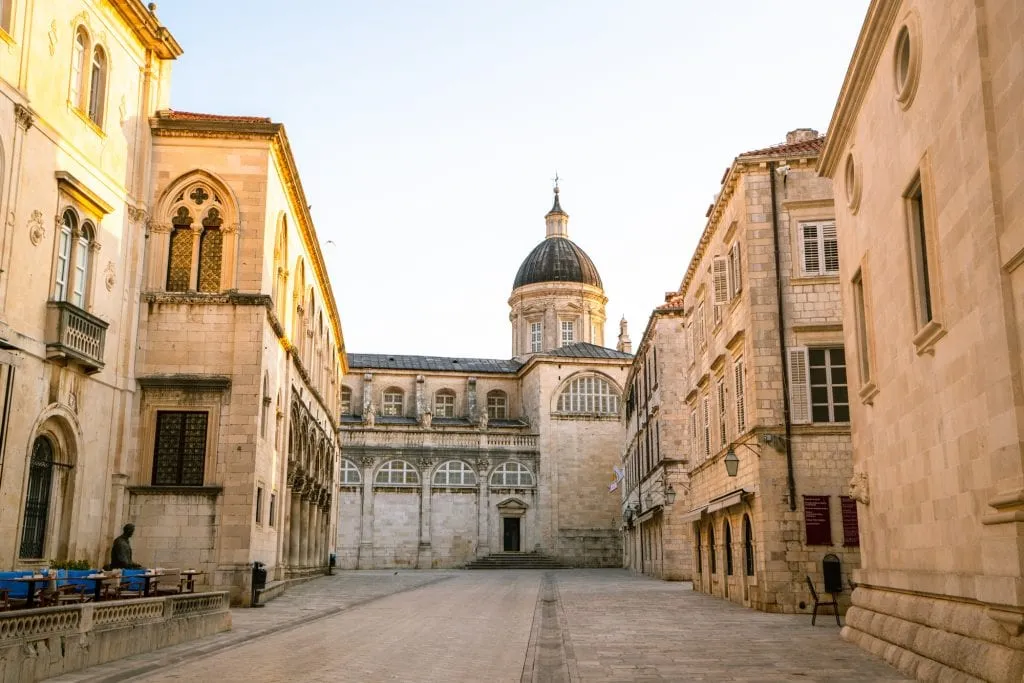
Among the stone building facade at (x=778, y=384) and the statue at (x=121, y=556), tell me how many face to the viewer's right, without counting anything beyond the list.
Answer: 1

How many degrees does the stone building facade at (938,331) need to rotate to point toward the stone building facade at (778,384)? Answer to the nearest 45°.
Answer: approximately 135° to its right

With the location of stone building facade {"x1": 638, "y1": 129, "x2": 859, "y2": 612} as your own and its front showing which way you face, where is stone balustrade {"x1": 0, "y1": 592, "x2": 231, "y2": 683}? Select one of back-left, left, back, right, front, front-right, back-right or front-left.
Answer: front

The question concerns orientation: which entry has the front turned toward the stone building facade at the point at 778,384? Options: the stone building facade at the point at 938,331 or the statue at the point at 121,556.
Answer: the statue

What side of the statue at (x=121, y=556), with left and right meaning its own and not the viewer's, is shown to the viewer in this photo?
right

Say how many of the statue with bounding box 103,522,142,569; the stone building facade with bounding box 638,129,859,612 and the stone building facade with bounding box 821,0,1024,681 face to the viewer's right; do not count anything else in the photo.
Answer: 1

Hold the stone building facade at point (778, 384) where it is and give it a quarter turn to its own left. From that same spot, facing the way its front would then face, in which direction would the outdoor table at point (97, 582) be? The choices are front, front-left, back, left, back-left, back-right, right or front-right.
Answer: right

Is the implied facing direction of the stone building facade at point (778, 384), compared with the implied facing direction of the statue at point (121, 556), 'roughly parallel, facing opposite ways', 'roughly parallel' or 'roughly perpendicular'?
roughly parallel, facing opposite ways

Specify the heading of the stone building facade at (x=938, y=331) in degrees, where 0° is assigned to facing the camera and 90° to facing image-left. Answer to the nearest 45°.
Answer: approximately 45°

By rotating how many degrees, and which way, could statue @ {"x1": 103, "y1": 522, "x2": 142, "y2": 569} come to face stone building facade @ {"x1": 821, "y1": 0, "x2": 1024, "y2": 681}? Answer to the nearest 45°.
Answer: approximately 45° to its right

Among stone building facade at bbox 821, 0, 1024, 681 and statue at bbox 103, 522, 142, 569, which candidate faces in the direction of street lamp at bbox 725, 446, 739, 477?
the statue
